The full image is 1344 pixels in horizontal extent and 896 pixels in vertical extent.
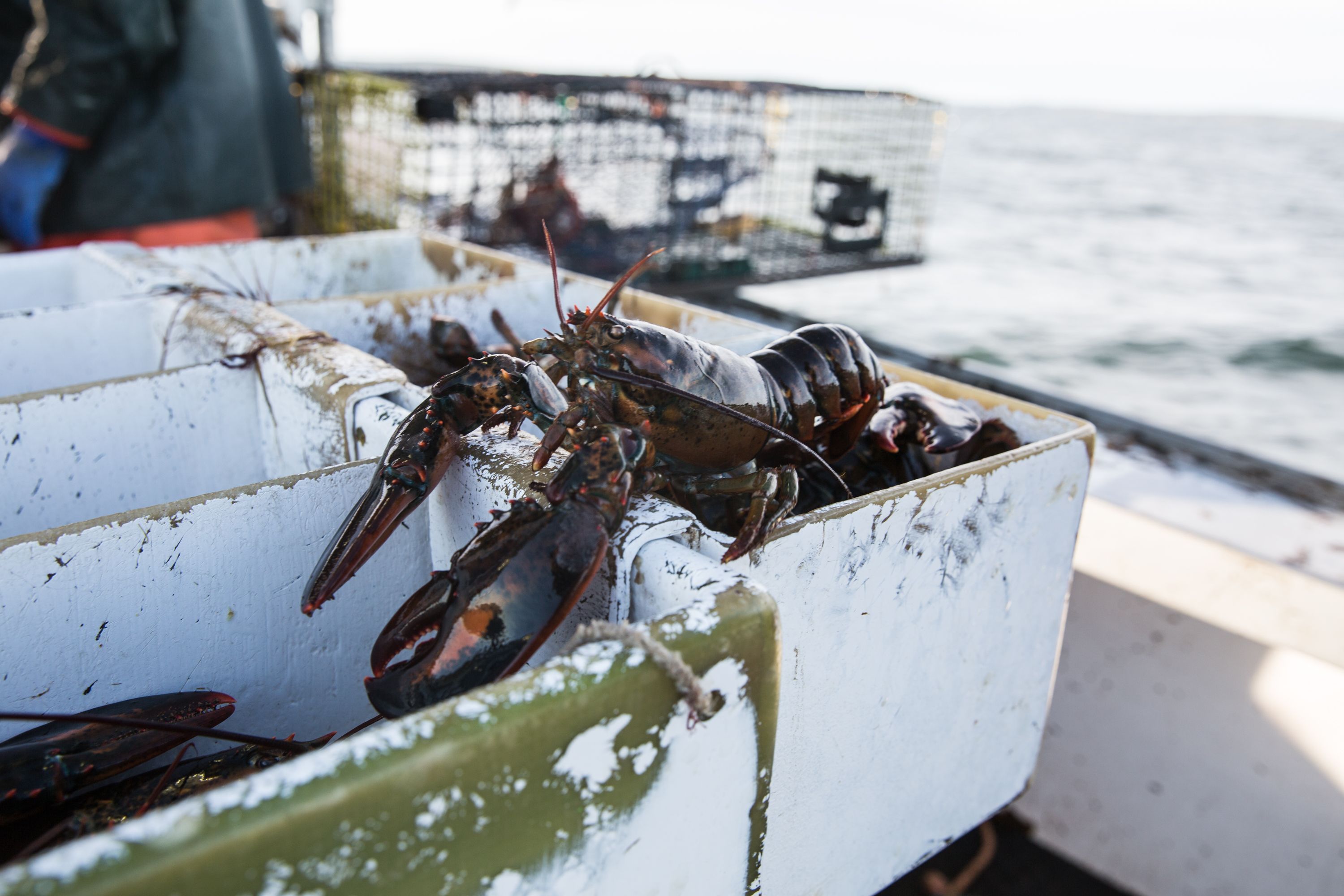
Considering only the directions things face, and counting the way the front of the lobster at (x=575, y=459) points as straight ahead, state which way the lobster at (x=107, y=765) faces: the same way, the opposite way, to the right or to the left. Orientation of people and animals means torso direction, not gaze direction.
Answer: the opposite way

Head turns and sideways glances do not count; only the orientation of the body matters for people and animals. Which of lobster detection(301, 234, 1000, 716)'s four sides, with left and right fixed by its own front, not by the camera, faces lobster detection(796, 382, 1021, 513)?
back

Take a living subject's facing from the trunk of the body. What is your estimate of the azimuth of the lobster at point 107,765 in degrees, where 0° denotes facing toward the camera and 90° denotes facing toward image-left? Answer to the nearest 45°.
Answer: approximately 270°

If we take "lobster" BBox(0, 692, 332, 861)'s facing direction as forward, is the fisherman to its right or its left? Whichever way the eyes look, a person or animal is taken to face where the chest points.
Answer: on its left

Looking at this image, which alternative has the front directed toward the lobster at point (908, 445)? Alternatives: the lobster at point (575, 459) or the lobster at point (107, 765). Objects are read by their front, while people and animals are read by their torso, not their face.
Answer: the lobster at point (107, 765)

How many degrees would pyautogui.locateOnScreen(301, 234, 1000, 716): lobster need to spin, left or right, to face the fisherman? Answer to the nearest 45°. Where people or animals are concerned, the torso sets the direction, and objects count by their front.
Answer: approximately 90° to its right
